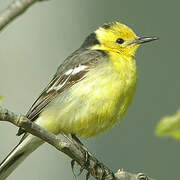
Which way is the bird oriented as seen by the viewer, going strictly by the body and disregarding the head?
to the viewer's right
